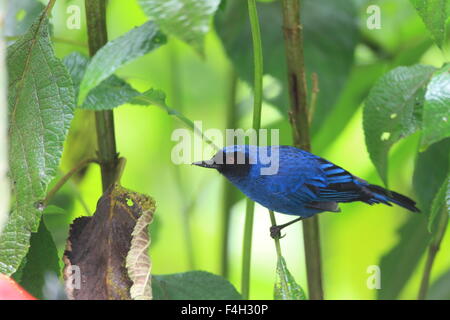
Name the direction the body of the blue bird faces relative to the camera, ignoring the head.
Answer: to the viewer's left
